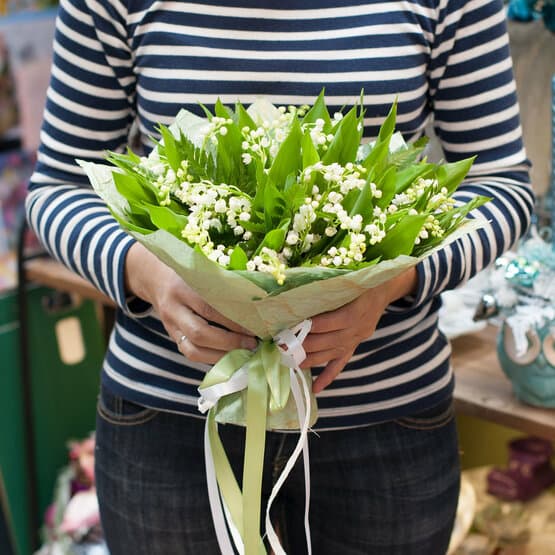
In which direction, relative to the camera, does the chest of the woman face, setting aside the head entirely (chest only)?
toward the camera

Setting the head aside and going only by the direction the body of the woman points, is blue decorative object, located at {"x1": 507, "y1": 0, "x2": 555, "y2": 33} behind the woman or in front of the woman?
behind
